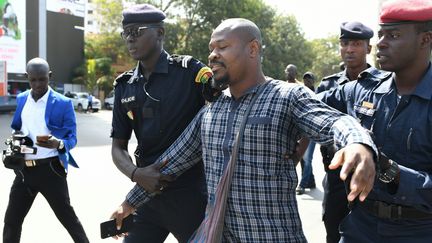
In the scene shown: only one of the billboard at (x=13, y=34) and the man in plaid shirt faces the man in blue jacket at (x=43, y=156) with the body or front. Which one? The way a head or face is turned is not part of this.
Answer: the billboard

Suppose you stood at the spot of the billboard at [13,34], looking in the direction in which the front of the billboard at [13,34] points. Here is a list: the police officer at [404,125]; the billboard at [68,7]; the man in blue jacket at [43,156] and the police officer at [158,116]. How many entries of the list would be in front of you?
3

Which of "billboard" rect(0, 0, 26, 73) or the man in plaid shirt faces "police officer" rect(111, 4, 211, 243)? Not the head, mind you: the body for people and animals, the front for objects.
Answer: the billboard

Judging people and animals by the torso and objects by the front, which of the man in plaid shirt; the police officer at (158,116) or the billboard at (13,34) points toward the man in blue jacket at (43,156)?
the billboard

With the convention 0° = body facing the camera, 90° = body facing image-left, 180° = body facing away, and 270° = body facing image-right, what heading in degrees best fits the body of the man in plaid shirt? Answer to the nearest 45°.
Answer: approximately 45°

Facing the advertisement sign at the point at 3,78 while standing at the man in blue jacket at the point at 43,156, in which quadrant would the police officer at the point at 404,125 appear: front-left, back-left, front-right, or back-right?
back-right

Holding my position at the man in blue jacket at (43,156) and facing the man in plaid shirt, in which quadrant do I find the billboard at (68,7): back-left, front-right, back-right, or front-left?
back-left

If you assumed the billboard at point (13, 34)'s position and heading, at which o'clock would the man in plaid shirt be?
The man in plaid shirt is roughly at 12 o'clock from the billboard.
